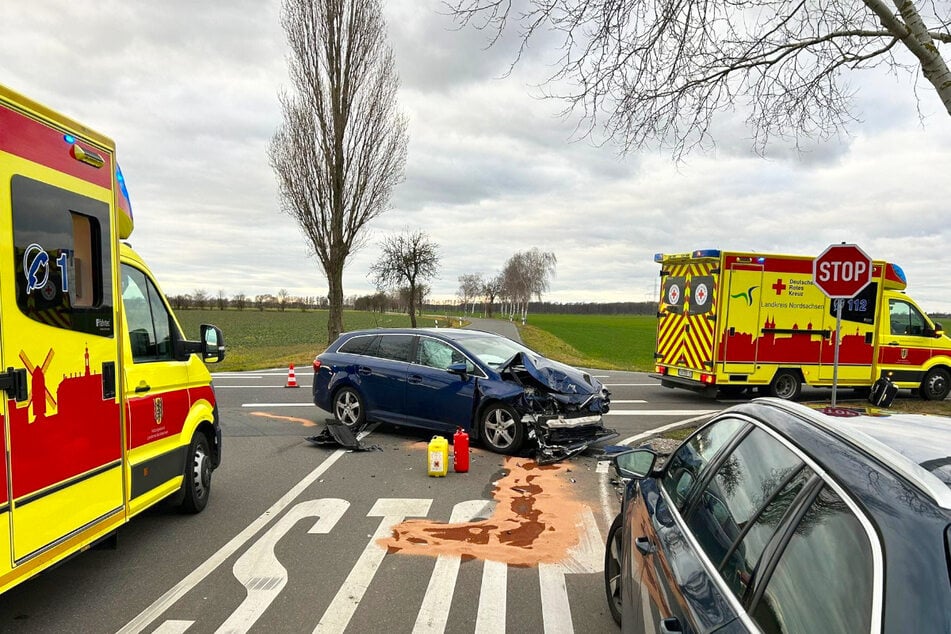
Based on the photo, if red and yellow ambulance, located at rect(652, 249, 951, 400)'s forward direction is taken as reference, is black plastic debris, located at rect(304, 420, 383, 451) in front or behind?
behind

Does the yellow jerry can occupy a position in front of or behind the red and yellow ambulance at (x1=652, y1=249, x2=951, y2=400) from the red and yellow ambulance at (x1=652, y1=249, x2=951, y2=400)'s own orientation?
behind

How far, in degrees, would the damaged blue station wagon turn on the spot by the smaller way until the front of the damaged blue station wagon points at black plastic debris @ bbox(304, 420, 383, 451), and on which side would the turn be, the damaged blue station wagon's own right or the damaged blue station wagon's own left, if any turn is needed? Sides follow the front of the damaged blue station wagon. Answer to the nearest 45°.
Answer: approximately 135° to the damaged blue station wagon's own right

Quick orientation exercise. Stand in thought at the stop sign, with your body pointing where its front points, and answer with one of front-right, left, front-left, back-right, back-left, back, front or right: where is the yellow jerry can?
front-right

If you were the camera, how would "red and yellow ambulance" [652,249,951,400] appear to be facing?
facing away from the viewer and to the right of the viewer

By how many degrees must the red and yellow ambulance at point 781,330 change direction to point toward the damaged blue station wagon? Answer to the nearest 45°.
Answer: approximately 180°

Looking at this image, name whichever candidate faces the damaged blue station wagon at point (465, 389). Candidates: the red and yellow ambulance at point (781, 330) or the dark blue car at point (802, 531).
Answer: the dark blue car

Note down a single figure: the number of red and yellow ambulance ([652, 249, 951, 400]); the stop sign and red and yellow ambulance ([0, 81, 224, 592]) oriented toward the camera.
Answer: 1

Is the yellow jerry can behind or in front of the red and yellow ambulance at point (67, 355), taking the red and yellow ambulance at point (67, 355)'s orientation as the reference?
in front

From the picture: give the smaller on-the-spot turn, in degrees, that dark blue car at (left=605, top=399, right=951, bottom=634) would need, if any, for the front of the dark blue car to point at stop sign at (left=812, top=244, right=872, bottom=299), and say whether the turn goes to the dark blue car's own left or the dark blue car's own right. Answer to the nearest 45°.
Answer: approximately 45° to the dark blue car's own right

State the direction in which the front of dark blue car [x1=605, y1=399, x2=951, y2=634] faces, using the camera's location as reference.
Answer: facing away from the viewer and to the left of the viewer
